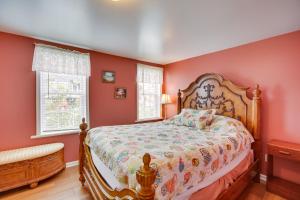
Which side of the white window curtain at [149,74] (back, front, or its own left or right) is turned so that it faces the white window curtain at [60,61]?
right

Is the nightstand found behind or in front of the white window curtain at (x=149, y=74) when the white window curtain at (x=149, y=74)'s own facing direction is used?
in front

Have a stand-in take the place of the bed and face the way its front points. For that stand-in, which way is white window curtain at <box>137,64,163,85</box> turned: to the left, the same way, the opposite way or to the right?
to the left

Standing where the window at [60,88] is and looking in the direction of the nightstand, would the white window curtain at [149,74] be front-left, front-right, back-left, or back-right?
front-left

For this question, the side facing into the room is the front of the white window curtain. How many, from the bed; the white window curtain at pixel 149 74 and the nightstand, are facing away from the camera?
0

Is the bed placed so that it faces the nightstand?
no

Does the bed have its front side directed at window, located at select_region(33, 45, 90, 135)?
no

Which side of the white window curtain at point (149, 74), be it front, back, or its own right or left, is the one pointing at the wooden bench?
right

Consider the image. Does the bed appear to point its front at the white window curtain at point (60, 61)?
no

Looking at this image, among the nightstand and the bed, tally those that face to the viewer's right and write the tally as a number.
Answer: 0

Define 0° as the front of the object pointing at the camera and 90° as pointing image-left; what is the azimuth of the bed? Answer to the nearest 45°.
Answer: approximately 45°

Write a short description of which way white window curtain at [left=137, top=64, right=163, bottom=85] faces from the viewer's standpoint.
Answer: facing the viewer and to the right of the viewer

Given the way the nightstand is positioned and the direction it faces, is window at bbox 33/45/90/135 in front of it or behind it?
in front

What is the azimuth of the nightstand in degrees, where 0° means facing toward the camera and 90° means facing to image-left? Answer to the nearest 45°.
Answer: approximately 45°

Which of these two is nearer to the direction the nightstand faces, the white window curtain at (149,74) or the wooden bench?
the wooden bench

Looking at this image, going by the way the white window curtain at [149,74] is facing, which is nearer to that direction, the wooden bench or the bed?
the bed

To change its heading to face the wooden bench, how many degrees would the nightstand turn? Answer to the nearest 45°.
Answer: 0° — it already faces it
